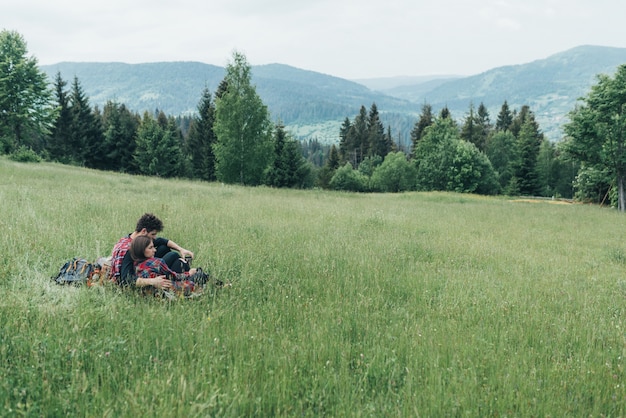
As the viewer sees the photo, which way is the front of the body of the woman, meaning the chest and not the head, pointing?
to the viewer's right

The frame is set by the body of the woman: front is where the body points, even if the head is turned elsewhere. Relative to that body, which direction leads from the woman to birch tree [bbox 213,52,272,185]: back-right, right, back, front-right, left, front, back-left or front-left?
left

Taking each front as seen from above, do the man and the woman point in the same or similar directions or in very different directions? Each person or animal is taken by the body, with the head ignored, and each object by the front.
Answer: same or similar directions

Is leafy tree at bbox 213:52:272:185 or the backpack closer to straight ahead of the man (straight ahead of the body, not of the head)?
the leafy tree

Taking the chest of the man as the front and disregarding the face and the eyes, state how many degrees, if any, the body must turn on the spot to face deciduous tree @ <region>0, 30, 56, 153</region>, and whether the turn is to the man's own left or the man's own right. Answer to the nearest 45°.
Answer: approximately 90° to the man's own left

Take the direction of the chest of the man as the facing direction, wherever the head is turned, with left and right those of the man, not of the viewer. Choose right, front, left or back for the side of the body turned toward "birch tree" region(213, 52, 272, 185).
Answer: left

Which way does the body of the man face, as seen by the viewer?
to the viewer's right

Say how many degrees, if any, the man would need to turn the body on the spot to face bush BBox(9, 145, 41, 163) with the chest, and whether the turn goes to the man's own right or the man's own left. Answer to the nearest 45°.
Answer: approximately 90° to the man's own left

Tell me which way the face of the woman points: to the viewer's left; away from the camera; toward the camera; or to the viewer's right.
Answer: to the viewer's right
